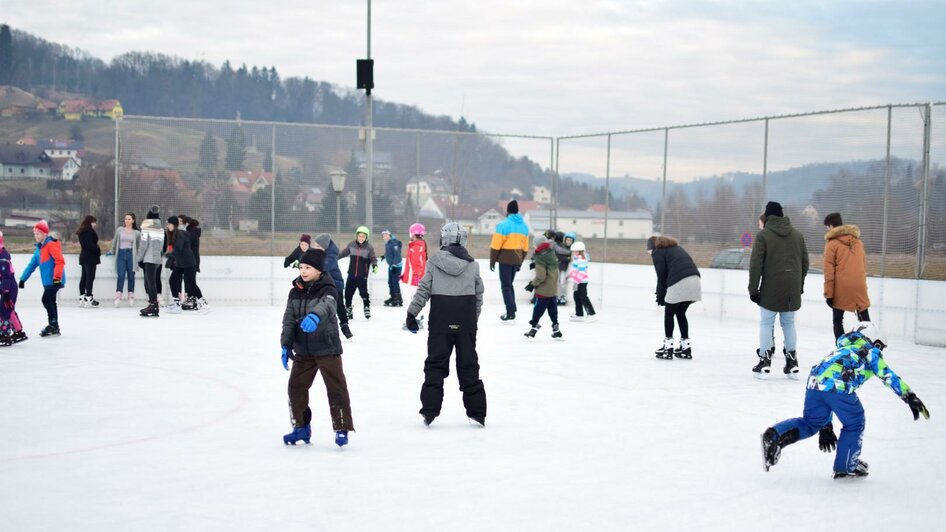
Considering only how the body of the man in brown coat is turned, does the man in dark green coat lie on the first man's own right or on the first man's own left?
on the first man's own left

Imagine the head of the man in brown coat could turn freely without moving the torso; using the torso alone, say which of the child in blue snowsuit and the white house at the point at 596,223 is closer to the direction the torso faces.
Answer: the white house

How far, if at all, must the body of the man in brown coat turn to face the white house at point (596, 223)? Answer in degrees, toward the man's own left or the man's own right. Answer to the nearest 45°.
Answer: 0° — they already face it

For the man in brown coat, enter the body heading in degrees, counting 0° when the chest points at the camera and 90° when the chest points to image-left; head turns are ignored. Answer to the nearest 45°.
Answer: approximately 135°

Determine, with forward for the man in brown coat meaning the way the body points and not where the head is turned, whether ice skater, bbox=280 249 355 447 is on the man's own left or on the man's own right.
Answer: on the man's own left
